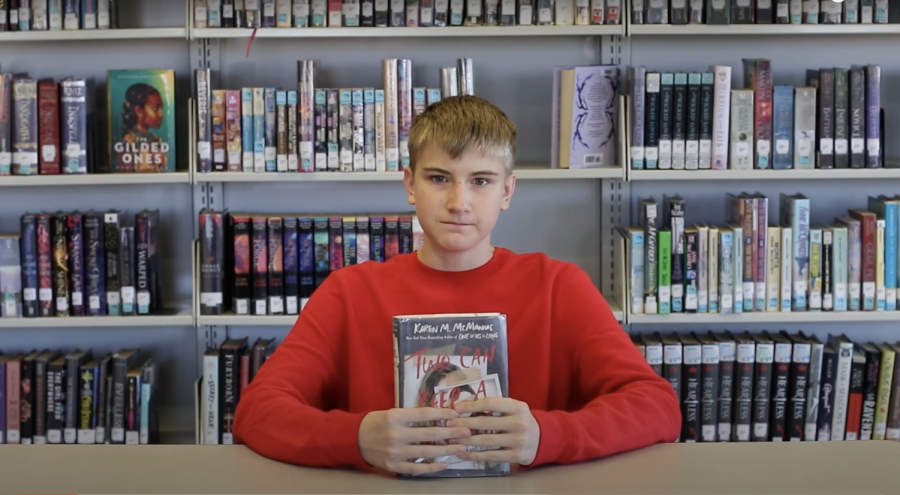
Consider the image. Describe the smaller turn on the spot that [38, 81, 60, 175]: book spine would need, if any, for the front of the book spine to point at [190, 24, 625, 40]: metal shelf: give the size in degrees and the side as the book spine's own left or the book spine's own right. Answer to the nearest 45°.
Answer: approximately 45° to the book spine's own left

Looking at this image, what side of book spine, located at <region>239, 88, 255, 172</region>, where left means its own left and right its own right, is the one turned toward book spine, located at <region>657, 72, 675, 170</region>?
left

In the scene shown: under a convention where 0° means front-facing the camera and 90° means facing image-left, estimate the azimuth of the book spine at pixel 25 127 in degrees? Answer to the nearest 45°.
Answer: approximately 0°

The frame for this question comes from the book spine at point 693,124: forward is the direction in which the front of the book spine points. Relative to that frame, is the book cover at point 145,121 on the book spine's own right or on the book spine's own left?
on the book spine's own right

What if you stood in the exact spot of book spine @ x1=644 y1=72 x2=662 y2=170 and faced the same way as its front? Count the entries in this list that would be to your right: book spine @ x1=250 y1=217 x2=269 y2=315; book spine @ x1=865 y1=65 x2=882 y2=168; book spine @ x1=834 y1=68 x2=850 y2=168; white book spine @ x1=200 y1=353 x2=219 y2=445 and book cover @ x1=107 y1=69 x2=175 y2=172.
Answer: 3

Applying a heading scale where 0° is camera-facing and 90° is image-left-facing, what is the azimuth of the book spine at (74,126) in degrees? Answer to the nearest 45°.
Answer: approximately 0°

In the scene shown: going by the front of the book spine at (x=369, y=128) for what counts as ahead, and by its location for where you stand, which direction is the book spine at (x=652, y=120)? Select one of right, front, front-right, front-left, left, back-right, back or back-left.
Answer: left

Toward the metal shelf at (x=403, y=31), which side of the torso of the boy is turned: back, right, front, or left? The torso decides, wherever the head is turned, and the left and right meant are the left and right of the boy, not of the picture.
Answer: back
